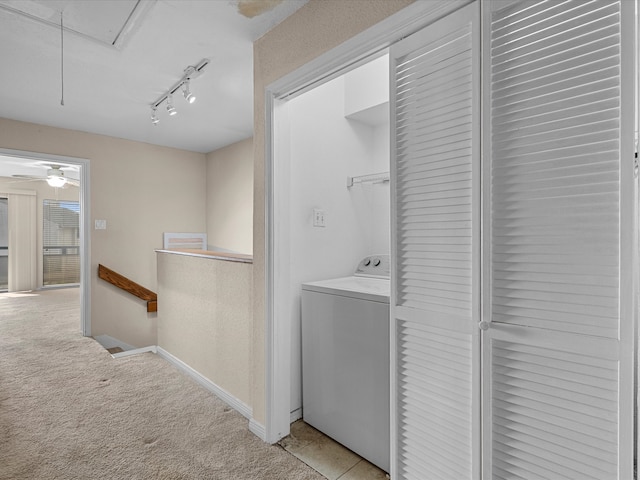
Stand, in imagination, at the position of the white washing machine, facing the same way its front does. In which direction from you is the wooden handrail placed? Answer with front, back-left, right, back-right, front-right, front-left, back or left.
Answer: right

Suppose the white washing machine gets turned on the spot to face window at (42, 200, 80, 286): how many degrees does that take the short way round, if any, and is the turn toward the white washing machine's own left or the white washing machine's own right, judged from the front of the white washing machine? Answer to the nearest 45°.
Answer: approximately 90° to the white washing machine's own right

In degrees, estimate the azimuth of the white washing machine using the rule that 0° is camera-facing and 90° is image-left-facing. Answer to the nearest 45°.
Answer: approximately 45°

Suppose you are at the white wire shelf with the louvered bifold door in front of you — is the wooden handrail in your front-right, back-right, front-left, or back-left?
back-right

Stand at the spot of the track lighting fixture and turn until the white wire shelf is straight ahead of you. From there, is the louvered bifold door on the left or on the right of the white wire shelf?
right
